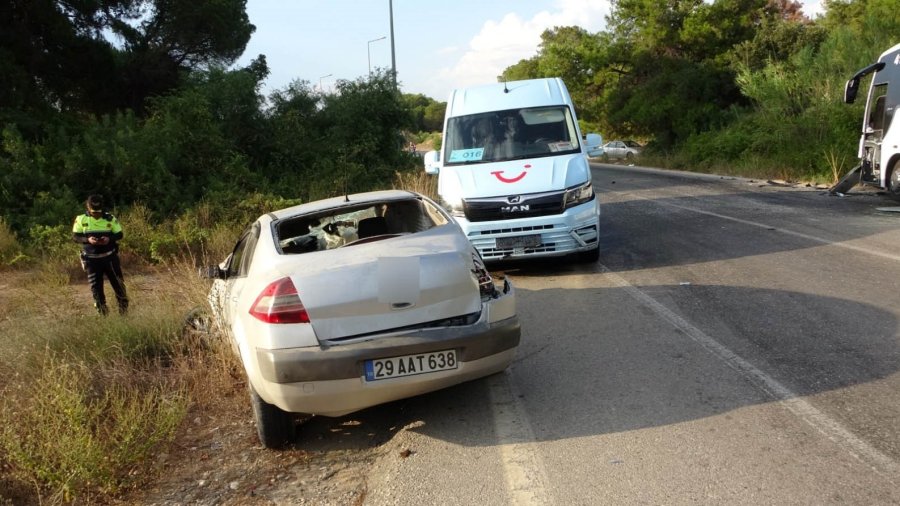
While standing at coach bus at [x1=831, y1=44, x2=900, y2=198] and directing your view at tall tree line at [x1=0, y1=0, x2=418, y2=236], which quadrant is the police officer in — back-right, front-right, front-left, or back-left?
front-left

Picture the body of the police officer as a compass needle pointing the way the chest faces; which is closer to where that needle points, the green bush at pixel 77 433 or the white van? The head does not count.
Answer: the green bush

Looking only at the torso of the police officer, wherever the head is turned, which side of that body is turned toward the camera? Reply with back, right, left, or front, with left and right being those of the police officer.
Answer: front

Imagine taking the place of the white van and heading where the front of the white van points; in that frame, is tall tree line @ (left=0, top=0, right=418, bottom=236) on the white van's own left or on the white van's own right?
on the white van's own right

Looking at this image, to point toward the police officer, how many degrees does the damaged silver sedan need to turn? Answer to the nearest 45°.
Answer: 0° — it already faces them

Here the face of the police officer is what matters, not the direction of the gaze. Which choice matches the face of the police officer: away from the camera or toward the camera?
toward the camera

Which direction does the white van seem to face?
toward the camera

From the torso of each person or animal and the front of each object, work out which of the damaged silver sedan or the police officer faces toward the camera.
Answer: the police officer

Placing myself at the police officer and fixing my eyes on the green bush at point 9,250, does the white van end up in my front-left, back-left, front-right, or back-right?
back-right

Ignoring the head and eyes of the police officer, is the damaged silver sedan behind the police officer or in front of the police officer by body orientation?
in front

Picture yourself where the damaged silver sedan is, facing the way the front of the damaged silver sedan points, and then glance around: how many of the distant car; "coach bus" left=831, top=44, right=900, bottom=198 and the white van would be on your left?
0

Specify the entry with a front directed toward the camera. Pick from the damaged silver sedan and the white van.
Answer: the white van

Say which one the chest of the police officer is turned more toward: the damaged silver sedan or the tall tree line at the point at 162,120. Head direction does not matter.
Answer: the damaged silver sedan

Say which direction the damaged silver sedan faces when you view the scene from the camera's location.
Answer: facing away from the viewer and to the left of the viewer

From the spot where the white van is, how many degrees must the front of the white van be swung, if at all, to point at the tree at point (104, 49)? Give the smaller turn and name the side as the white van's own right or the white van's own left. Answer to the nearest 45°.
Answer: approximately 135° to the white van's own right

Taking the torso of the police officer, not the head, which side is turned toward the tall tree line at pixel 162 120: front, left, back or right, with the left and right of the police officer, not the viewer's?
back
